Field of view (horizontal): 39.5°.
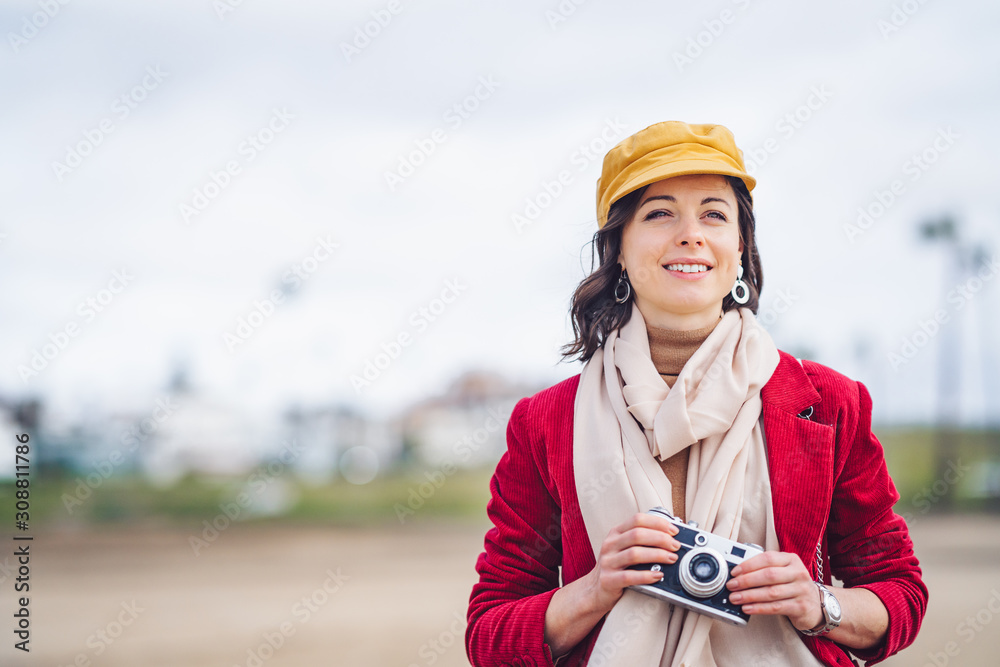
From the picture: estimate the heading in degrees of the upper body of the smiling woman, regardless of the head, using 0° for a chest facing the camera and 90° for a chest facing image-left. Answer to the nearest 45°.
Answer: approximately 0°
